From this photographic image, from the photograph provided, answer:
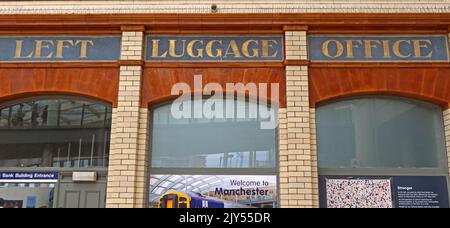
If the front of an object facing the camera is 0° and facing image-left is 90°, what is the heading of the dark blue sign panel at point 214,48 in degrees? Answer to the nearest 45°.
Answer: approximately 0°

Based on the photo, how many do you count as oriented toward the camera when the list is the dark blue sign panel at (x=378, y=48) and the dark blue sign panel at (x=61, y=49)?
2

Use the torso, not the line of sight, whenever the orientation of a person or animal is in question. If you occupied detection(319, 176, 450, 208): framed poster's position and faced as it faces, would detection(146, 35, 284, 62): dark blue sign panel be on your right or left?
on your right

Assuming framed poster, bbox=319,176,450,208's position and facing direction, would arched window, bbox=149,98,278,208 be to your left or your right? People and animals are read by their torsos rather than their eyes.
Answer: on your right

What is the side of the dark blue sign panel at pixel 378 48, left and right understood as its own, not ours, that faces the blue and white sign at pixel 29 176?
right

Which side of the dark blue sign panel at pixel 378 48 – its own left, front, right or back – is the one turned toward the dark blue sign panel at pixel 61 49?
right

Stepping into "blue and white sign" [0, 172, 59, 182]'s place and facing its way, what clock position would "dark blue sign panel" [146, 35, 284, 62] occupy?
The dark blue sign panel is roughly at 10 o'clock from the blue and white sign.
